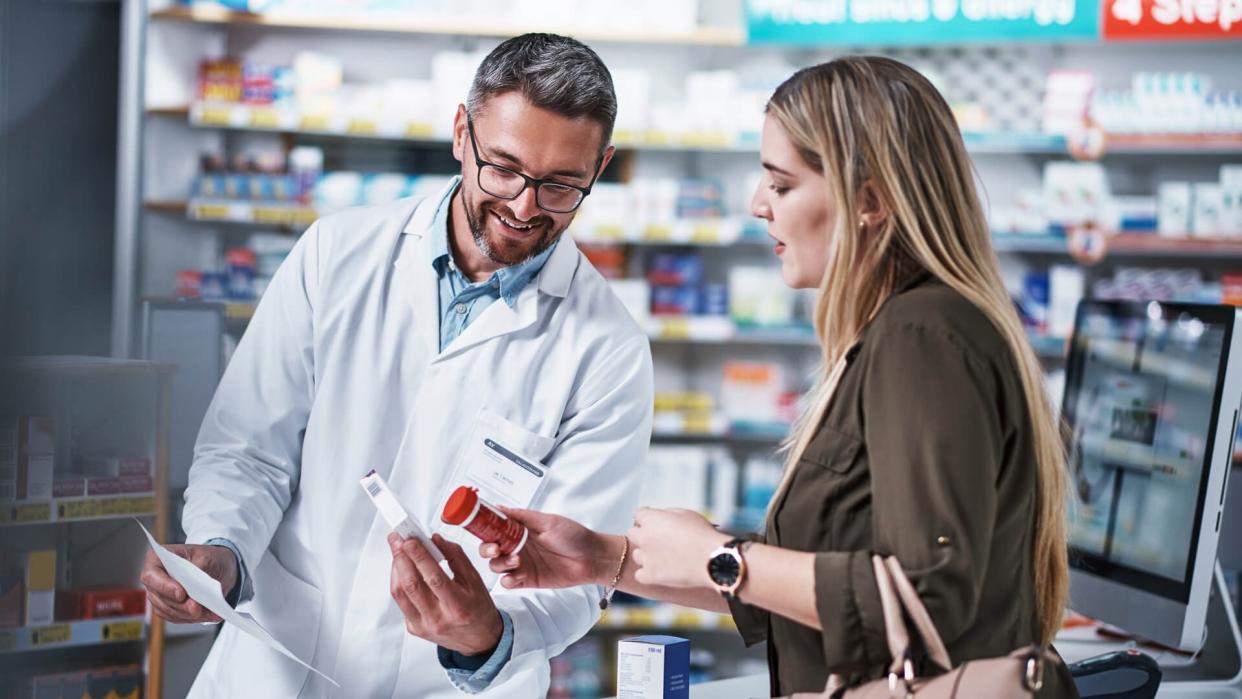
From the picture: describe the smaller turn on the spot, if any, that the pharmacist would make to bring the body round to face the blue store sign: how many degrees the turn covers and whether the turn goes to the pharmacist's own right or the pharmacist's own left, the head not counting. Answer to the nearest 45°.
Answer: approximately 135° to the pharmacist's own left

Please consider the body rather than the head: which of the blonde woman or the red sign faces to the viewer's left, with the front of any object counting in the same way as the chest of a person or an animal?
the blonde woman

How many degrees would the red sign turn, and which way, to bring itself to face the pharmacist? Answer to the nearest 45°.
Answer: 0° — it already faces them

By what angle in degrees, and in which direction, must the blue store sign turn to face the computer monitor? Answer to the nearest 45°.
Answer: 0° — it already faces it

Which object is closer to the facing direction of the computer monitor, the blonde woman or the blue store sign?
the blonde woman

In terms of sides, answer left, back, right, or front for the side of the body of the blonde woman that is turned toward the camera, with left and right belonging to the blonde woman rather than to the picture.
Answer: left

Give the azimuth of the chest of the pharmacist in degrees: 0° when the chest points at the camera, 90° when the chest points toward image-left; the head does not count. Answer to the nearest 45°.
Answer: approximately 0°

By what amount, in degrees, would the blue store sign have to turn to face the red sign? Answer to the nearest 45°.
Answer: approximately 90° to its left
